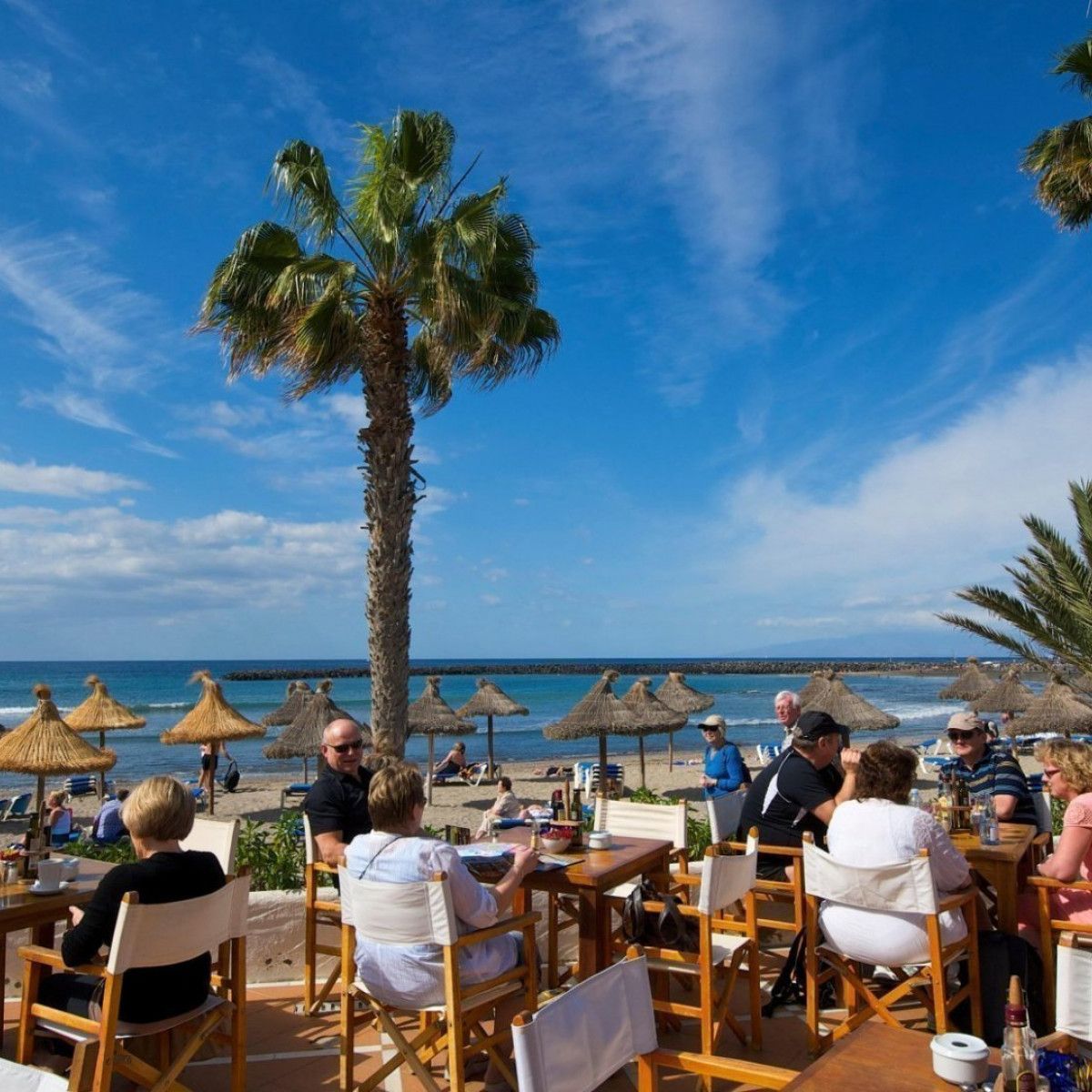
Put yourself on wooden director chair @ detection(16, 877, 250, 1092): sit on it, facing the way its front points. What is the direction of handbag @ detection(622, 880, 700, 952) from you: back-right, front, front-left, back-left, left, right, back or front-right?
back-right

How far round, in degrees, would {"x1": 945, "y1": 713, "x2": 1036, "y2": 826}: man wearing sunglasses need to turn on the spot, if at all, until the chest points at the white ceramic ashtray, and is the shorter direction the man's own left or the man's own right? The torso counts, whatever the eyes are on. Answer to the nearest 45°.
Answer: approximately 45° to the man's own left

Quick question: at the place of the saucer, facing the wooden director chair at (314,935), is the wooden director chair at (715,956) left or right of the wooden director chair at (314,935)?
right

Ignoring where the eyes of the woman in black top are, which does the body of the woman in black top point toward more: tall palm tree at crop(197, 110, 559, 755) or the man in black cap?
the tall palm tree

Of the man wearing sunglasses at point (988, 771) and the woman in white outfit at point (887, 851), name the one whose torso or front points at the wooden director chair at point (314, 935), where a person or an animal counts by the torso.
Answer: the man wearing sunglasses

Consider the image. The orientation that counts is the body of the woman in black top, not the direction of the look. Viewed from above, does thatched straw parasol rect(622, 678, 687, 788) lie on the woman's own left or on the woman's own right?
on the woman's own right

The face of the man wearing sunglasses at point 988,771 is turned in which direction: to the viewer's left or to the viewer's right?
to the viewer's left

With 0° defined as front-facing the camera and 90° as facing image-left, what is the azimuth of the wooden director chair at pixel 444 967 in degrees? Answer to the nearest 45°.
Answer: approximately 225°

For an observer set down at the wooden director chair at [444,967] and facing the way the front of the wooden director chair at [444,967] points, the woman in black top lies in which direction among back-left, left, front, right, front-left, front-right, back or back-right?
back-left

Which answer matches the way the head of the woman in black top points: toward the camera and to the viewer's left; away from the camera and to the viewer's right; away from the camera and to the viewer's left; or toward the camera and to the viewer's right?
away from the camera and to the viewer's left

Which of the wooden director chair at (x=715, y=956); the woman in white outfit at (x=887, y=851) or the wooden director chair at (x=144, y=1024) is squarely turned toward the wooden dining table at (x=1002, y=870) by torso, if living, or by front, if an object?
the woman in white outfit

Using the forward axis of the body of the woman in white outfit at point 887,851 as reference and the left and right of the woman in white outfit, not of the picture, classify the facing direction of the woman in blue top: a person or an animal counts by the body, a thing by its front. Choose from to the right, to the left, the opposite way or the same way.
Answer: the opposite way
